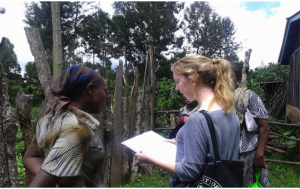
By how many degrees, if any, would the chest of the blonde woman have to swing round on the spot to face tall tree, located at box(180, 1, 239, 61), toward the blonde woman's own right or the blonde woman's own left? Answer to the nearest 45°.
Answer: approximately 45° to the blonde woman's own right

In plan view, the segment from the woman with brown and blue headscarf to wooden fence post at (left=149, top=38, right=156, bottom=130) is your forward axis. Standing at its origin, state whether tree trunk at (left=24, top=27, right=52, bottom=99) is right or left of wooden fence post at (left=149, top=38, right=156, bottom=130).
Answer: left

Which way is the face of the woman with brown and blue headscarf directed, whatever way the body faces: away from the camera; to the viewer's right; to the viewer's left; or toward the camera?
to the viewer's right

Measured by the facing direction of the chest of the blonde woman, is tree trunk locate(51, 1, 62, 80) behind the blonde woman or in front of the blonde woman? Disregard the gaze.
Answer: in front

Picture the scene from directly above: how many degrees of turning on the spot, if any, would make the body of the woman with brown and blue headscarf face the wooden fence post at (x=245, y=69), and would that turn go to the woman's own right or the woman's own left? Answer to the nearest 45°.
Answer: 0° — they already face it

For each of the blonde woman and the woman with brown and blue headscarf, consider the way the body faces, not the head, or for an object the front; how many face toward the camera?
0

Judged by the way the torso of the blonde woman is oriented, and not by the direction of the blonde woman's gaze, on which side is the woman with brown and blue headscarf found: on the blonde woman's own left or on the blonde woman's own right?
on the blonde woman's own left

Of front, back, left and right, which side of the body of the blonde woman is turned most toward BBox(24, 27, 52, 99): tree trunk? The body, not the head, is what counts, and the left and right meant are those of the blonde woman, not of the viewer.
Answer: front

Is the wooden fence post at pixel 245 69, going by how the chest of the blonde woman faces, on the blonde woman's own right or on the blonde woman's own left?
on the blonde woman's own right

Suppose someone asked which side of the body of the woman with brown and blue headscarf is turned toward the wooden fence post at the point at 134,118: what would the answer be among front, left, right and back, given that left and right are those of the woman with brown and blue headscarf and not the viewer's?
front

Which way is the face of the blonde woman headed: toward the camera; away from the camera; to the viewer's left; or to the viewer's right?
to the viewer's left

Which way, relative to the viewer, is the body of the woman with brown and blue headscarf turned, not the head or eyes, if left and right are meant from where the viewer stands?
facing away from the viewer and to the right of the viewer

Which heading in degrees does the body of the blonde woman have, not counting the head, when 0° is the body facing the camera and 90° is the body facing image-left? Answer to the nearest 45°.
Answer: approximately 135°

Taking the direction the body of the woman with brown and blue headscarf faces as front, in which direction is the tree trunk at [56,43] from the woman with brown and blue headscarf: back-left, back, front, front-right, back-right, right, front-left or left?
front-left
